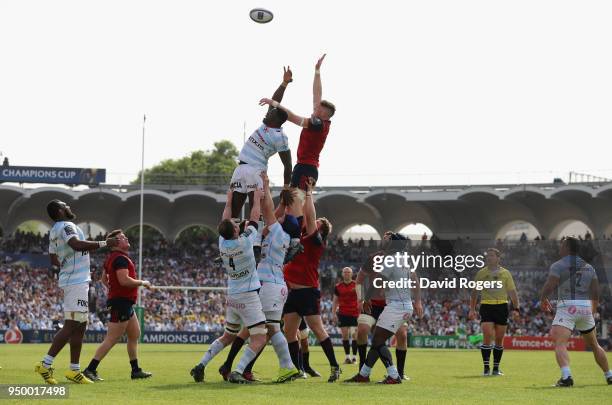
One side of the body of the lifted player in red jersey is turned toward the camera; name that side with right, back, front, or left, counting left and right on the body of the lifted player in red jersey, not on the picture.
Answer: left

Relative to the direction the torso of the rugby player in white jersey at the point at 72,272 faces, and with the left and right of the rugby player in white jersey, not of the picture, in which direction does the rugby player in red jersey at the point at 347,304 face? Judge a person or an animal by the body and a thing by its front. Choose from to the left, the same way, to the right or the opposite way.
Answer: to the right

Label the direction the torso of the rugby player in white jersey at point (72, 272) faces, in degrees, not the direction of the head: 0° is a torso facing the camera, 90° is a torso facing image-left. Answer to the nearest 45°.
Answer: approximately 270°

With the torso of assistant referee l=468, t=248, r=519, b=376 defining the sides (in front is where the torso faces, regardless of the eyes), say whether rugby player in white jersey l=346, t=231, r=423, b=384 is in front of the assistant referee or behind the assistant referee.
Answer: in front

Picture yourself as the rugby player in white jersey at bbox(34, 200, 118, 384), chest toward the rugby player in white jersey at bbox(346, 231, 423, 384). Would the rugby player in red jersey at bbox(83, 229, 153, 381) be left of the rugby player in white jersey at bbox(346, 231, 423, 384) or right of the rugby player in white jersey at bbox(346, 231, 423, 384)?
left

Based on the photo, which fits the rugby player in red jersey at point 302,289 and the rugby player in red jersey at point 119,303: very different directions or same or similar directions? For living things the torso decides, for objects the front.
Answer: very different directions

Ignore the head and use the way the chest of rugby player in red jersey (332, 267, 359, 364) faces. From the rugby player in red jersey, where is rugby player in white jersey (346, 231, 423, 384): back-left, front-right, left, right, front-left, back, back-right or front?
front

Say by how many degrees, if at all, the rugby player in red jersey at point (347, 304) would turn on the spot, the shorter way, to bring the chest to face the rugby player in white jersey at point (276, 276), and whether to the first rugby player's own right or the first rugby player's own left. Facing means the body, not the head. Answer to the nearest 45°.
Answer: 0° — they already face them

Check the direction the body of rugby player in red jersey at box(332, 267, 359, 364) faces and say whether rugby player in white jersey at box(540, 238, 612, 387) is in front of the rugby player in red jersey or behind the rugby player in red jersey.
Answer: in front

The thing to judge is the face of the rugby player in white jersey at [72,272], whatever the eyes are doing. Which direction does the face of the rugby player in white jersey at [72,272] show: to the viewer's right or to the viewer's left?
to the viewer's right

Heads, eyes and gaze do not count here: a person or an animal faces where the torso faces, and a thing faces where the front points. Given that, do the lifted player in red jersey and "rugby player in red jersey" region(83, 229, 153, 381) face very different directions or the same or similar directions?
very different directions
